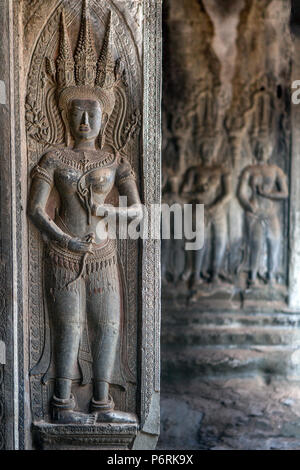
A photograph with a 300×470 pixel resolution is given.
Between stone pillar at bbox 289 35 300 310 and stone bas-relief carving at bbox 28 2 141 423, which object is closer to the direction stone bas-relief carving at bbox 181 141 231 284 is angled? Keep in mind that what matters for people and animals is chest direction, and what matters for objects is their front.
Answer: the stone bas-relief carving

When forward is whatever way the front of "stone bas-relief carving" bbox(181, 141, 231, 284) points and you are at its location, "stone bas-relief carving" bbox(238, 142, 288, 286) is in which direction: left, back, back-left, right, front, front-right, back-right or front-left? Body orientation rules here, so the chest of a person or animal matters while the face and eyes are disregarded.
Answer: left

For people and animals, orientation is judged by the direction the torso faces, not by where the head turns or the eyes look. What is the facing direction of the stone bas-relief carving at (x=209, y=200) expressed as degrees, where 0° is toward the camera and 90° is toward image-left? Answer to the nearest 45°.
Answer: approximately 0°

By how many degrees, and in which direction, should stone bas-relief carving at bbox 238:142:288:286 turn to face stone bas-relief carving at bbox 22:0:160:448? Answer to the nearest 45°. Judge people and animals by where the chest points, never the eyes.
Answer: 0° — it already faces it

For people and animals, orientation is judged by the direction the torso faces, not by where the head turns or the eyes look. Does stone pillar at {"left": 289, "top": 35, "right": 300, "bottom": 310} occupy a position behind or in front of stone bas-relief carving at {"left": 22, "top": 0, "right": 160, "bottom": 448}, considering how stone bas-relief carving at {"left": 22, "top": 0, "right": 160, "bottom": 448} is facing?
behind

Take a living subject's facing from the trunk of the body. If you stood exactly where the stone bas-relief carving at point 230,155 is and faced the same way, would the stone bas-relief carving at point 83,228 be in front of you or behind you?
in front

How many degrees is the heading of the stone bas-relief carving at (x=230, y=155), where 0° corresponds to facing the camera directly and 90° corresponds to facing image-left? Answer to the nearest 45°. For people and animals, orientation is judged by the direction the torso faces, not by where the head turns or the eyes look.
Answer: approximately 0°

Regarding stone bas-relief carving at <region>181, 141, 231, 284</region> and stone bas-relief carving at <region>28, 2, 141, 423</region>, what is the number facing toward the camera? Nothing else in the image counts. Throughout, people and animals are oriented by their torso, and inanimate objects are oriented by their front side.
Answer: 2
